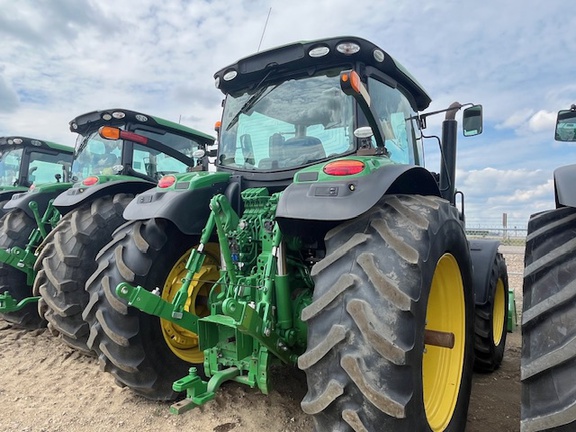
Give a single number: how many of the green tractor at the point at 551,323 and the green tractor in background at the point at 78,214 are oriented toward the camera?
0

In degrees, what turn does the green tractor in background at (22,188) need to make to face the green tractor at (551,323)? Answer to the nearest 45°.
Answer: approximately 135° to its right

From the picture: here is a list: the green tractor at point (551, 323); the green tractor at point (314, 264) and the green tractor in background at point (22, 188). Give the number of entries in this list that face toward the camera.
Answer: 0

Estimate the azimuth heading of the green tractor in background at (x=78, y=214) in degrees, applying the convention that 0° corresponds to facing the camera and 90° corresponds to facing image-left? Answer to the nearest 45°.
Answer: approximately 225°

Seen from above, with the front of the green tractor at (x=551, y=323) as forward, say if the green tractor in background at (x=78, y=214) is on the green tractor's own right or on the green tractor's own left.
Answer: on the green tractor's own left

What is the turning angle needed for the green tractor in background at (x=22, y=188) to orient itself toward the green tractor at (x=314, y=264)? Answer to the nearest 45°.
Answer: approximately 135° to its right

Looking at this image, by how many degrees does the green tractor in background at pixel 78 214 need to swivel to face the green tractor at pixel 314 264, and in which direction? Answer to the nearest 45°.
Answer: approximately 90° to its right

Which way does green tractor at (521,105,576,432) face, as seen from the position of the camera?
facing away from the viewer

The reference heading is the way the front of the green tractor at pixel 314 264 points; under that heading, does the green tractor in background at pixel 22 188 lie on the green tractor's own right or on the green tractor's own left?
on the green tractor's own left

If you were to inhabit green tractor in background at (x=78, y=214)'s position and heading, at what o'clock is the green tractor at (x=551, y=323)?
The green tractor is roughly at 4 o'clock from the green tractor in background.
